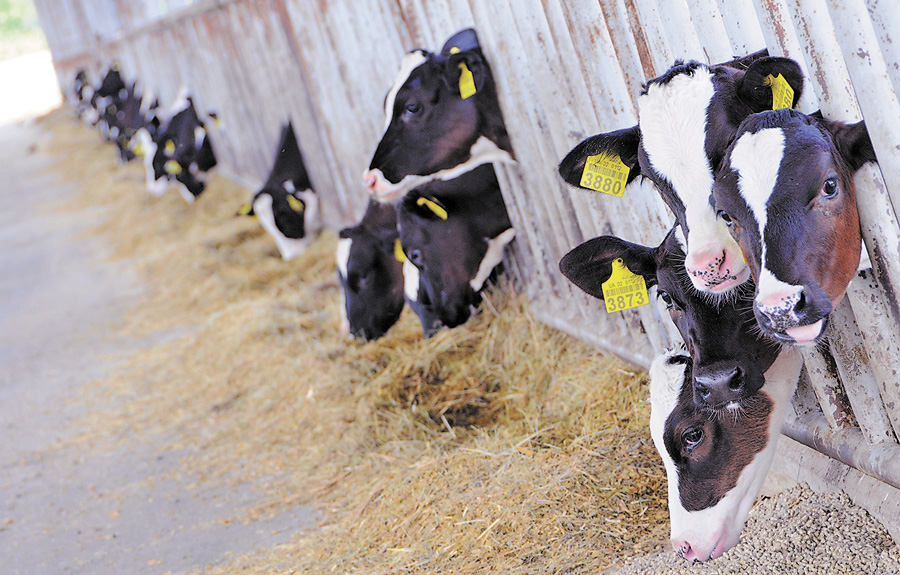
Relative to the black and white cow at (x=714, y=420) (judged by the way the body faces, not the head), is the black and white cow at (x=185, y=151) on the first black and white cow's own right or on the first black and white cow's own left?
on the first black and white cow's own right

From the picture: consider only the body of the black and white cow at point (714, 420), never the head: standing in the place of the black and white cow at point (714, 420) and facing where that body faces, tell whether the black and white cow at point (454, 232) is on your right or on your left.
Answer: on your right

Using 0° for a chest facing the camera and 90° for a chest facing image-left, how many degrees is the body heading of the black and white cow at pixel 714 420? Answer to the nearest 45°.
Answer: approximately 45°

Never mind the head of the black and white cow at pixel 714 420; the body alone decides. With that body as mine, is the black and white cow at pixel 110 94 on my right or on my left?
on my right
